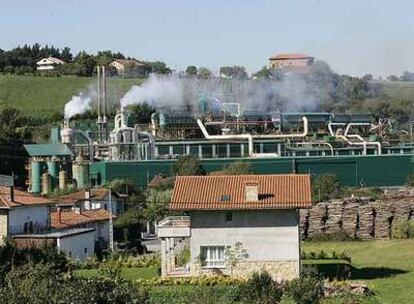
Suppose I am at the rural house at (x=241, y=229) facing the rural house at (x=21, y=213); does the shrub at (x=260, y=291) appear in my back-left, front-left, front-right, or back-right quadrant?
back-left

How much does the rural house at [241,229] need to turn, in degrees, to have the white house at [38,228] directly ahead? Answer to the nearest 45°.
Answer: approximately 45° to its right

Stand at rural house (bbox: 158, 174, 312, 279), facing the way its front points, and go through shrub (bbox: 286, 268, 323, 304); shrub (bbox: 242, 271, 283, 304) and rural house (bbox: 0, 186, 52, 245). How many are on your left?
2

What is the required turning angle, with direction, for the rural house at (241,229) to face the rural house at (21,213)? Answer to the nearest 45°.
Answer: approximately 45° to its right

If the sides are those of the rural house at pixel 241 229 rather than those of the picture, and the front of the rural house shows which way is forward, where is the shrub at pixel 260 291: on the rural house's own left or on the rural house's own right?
on the rural house's own left

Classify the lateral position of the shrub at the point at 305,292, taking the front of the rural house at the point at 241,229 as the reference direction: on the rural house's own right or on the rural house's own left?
on the rural house's own left

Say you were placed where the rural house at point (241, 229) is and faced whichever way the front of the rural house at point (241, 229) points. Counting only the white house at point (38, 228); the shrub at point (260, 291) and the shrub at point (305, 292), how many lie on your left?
2
